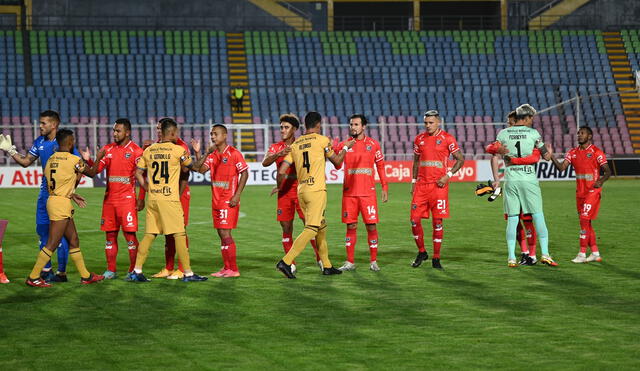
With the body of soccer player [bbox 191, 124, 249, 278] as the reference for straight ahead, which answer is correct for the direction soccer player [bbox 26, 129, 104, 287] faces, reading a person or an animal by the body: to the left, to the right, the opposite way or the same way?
the opposite way

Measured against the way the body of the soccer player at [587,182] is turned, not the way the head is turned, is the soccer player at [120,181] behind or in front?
in front

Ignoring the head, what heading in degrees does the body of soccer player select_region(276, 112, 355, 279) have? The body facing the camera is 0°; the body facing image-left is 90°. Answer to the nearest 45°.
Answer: approximately 225°

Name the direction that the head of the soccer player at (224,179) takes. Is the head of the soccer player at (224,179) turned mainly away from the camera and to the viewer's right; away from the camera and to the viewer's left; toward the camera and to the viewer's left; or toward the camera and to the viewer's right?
toward the camera and to the viewer's left

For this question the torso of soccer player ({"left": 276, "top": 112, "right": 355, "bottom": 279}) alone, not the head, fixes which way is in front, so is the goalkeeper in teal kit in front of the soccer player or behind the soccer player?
in front

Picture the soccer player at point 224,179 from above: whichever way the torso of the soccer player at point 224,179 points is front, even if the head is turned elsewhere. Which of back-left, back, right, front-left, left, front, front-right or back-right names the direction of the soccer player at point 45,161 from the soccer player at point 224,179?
front-right

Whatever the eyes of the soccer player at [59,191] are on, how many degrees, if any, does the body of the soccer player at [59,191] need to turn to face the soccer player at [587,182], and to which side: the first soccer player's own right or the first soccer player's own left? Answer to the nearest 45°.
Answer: approximately 45° to the first soccer player's own right

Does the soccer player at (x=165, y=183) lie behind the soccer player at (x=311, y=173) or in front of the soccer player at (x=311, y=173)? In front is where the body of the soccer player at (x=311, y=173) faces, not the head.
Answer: behind

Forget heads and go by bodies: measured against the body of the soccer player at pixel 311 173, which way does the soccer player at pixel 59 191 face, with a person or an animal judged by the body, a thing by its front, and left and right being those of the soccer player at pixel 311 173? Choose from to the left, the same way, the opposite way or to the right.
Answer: the same way

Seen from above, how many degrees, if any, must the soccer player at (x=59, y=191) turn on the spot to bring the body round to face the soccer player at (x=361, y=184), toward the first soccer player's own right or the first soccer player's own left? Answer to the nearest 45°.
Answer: approximately 45° to the first soccer player's own right

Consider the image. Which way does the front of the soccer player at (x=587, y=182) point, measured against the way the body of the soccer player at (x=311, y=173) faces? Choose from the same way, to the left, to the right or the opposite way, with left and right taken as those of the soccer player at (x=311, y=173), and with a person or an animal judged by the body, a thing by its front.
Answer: the opposite way

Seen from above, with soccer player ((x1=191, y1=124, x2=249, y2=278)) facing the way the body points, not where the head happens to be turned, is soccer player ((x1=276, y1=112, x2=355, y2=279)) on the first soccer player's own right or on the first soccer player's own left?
on the first soccer player's own left

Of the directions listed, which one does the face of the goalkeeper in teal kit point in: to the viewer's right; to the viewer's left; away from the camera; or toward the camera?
away from the camera

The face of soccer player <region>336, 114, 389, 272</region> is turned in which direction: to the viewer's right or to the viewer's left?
to the viewer's left
